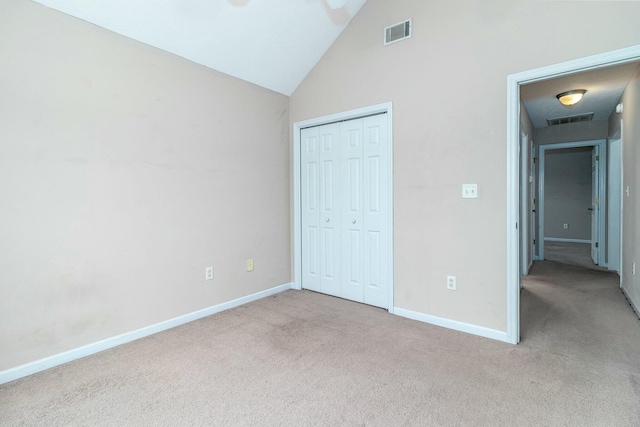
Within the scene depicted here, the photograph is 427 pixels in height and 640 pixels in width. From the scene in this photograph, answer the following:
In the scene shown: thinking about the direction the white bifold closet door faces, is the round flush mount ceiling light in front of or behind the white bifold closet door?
behind

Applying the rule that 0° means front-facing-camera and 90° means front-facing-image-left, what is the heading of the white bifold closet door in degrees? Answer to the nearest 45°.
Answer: approximately 45°
